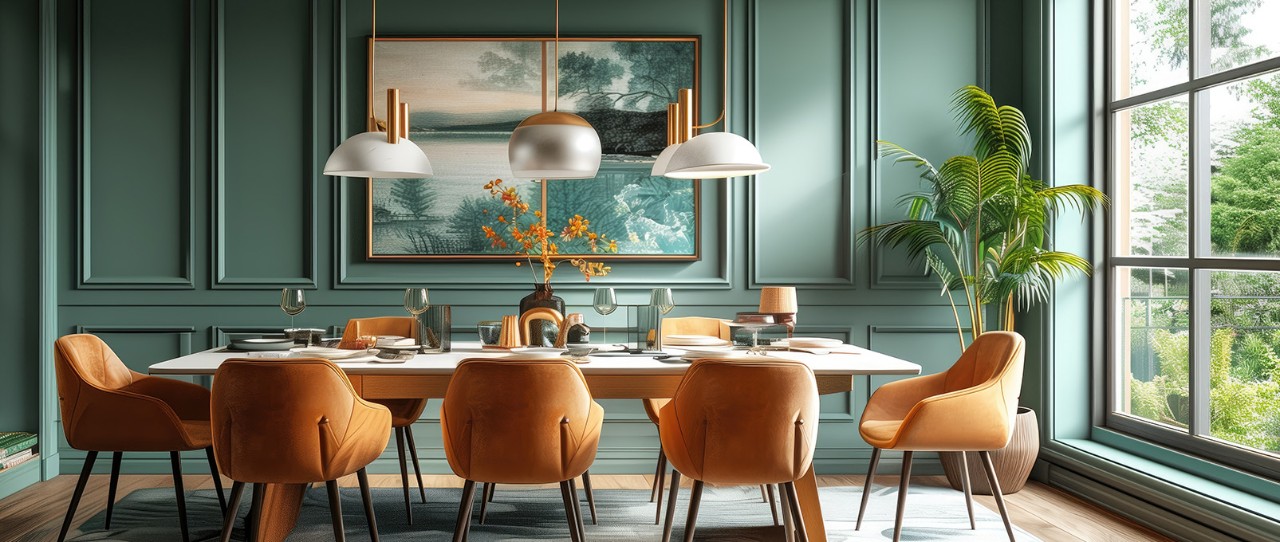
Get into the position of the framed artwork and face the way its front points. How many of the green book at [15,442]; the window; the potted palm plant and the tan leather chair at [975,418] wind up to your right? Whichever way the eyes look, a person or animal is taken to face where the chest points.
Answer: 1

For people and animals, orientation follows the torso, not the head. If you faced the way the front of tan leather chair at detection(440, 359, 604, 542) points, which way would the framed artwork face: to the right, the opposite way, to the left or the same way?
the opposite way

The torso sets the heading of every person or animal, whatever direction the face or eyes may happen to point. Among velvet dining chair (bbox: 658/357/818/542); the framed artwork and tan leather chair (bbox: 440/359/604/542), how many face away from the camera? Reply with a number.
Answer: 2

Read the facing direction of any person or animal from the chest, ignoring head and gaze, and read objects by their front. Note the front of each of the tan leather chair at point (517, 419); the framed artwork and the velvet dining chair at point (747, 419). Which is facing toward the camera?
the framed artwork

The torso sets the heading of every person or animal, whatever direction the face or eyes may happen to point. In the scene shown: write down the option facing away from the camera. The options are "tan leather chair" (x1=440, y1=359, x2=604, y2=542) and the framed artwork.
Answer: the tan leather chair

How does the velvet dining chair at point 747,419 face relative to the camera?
away from the camera

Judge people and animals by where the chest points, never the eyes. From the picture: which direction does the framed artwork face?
toward the camera

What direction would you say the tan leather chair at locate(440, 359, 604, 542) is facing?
away from the camera

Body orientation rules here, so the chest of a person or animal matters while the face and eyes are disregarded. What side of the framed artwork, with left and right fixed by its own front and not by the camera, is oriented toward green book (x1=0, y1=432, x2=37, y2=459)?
right

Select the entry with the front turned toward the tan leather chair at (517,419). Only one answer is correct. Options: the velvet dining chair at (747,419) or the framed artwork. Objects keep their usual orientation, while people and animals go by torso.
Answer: the framed artwork

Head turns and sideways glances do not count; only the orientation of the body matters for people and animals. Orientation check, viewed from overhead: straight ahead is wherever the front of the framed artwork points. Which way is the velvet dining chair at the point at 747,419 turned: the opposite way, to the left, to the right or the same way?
the opposite way

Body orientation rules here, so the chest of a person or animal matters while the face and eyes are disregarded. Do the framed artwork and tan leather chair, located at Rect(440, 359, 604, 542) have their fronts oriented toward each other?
yes
